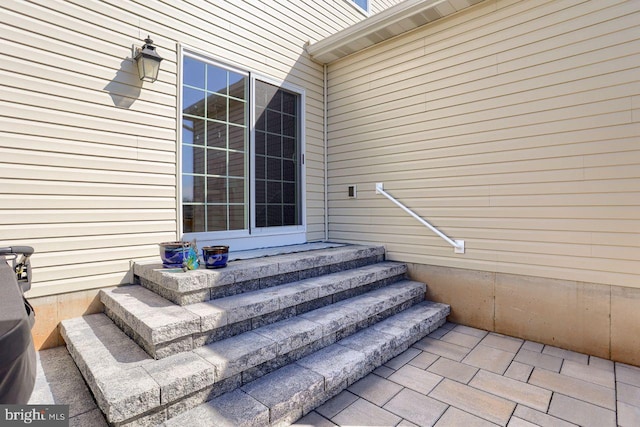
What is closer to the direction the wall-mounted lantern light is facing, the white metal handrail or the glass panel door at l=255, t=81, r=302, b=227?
the white metal handrail

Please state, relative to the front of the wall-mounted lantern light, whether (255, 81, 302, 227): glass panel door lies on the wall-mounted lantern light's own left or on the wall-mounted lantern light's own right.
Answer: on the wall-mounted lantern light's own left

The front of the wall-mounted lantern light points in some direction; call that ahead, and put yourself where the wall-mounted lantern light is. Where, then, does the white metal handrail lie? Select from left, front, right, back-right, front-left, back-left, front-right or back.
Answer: front-left

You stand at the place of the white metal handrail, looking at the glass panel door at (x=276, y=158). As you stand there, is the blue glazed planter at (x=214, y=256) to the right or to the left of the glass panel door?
left

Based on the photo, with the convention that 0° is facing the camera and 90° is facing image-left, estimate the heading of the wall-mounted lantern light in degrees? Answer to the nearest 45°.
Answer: approximately 315°
